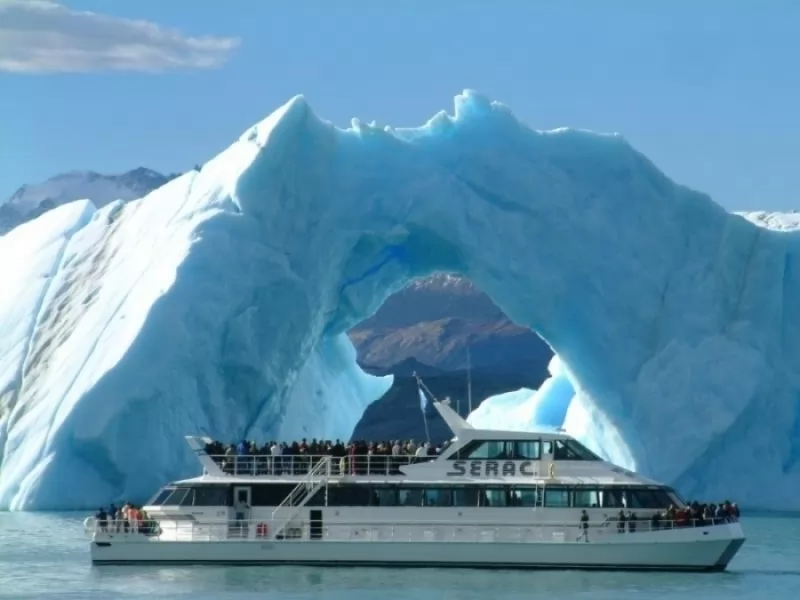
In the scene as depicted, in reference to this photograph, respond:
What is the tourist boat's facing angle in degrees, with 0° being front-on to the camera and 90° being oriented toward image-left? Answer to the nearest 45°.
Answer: approximately 270°

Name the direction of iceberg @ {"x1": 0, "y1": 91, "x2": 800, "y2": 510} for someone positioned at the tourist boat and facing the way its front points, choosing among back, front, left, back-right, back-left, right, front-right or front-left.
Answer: left
